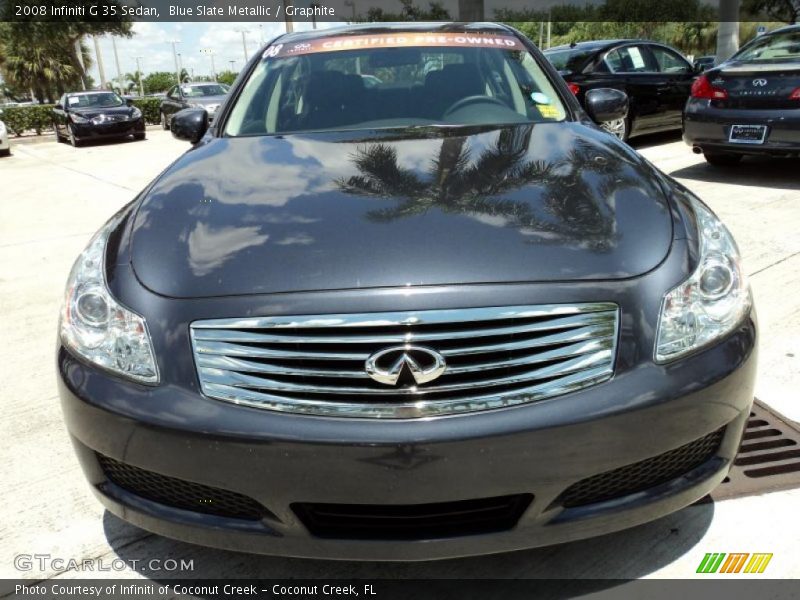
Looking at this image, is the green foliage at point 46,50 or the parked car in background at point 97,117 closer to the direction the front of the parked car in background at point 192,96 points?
the parked car in background

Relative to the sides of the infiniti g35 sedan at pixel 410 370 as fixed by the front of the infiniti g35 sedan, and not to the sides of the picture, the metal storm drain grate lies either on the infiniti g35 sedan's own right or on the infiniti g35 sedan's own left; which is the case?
on the infiniti g35 sedan's own left

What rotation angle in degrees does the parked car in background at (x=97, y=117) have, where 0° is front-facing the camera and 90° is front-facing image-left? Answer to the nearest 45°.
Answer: approximately 315°

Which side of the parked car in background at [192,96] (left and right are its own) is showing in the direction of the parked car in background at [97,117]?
right

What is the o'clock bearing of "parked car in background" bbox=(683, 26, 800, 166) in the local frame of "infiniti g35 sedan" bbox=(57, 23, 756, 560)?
The parked car in background is roughly at 7 o'clock from the infiniti g35 sedan.

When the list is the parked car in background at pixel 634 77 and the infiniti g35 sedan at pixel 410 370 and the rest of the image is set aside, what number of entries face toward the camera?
1

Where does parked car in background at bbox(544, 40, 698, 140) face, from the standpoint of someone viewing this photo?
facing away from the viewer and to the right of the viewer

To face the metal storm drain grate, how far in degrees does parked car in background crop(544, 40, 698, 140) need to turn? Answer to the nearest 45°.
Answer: approximately 135° to its right

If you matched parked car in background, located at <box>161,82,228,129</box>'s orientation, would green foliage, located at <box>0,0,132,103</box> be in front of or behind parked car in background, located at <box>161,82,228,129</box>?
behind
